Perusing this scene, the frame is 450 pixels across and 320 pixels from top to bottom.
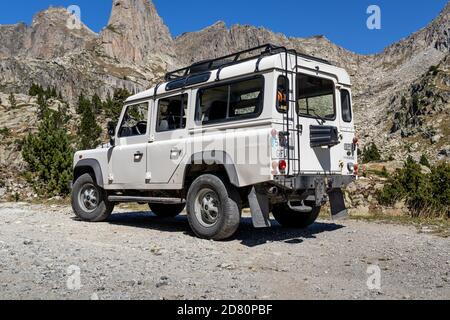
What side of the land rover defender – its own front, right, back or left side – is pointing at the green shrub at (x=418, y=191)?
right

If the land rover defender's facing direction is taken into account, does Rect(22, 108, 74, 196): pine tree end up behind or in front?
in front

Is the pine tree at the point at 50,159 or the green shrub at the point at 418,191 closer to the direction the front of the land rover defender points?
the pine tree

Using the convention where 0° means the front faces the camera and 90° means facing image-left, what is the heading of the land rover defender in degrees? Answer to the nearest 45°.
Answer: approximately 135°
